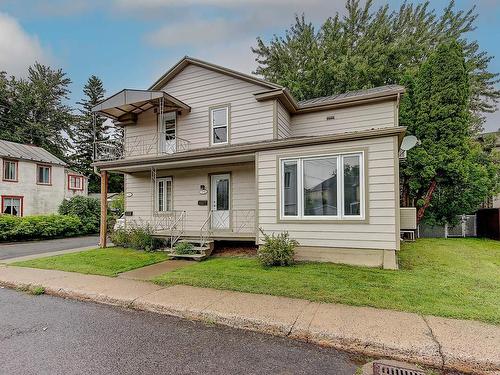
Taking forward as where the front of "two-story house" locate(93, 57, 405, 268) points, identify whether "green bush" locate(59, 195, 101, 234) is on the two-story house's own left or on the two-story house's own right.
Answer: on the two-story house's own right

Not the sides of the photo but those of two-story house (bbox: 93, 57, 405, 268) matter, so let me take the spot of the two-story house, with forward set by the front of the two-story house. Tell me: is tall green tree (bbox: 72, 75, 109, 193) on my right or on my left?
on my right

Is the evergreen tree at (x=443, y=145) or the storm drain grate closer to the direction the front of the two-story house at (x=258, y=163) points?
the storm drain grate

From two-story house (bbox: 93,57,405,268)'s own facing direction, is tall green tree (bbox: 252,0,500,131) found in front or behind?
behind

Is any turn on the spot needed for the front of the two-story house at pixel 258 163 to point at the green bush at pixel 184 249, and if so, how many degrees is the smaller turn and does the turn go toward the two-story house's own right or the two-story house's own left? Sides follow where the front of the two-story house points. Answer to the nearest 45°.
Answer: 0° — it already faces it

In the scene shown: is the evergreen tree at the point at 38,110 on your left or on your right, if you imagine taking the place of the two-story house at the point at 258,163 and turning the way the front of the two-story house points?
on your right

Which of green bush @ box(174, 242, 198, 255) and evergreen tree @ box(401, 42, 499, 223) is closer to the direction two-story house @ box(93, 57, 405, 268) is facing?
the green bush

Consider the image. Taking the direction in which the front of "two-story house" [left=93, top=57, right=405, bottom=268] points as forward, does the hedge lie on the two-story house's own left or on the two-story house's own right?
on the two-story house's own right

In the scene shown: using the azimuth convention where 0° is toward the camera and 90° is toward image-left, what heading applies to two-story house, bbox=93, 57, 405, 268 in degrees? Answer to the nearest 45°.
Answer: approximately 45°

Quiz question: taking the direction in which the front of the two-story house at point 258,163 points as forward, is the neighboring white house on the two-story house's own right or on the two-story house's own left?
on the two-story house's own right
